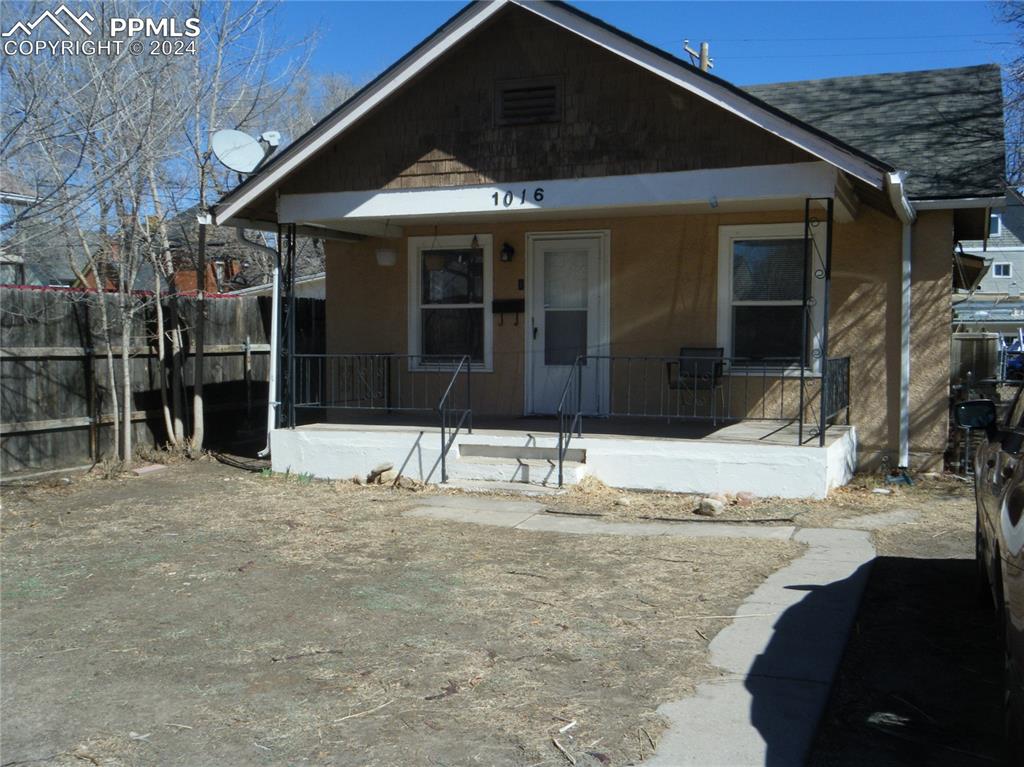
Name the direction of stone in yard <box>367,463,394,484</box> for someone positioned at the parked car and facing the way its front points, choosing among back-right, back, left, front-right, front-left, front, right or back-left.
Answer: front-left

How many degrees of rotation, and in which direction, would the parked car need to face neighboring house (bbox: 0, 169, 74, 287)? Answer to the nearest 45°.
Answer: approximately 90° to its left

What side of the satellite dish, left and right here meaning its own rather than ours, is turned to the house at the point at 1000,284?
left

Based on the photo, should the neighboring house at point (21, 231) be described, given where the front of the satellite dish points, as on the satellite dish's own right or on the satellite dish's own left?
on the satellite dish's own right

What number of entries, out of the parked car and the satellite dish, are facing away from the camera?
1

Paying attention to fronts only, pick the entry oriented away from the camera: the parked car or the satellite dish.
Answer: the parked car

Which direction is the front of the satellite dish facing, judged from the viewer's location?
facing the viewer and to the right of the viewer

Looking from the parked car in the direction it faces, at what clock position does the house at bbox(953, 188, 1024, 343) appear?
The house is roughly at 12 o'clock from the parked car.

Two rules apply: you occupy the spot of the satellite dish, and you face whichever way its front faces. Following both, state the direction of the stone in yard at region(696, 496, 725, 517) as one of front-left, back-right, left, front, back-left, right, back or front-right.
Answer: front

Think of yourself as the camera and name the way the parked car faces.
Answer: facing away from the viewer

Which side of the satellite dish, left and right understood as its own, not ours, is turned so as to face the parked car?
front
